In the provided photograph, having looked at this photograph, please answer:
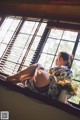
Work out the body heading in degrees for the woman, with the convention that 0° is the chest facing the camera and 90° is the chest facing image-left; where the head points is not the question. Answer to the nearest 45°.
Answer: approximately 90°
